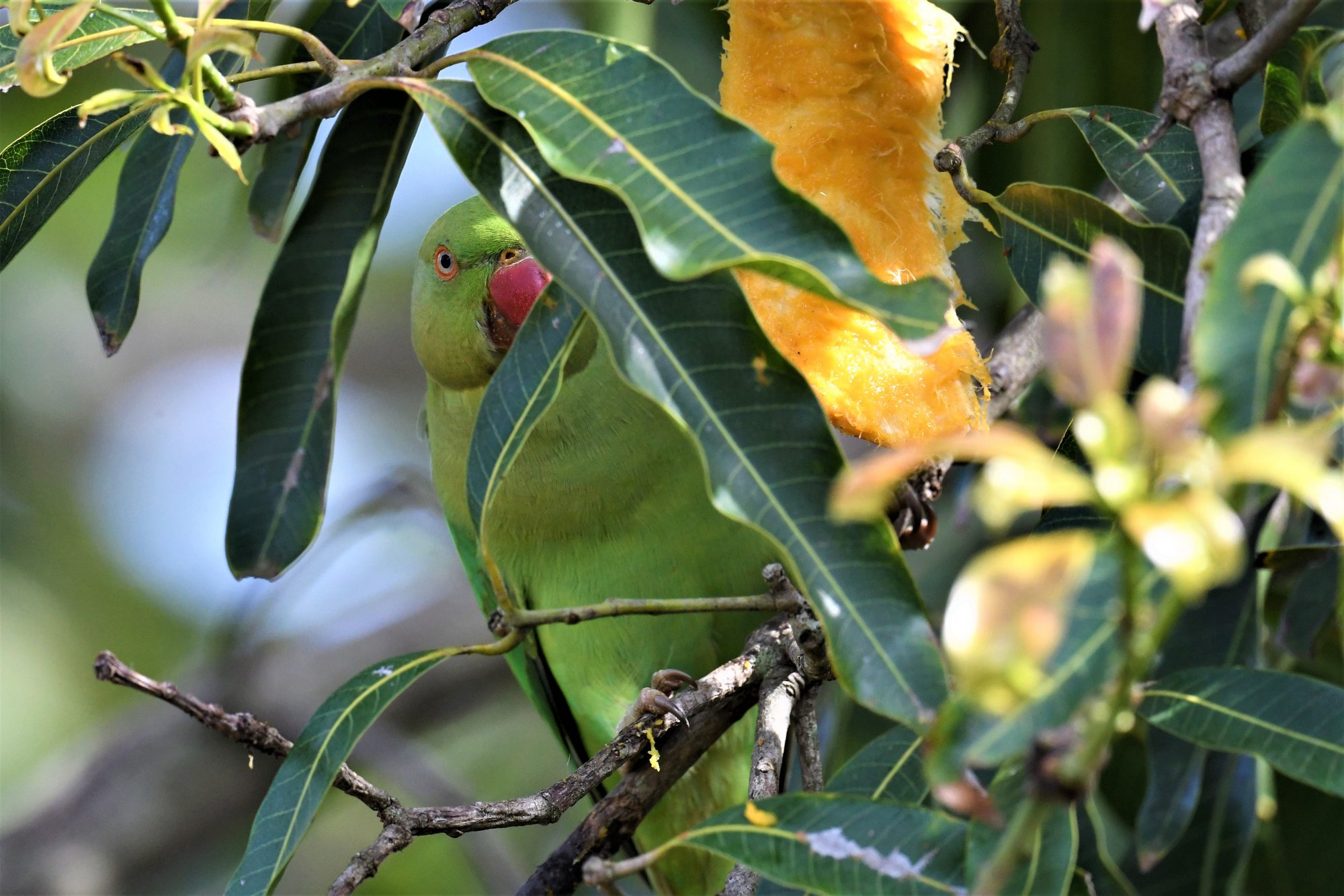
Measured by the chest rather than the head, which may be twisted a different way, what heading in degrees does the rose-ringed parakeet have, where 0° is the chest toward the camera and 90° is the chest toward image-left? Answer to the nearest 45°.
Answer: approximately 315°

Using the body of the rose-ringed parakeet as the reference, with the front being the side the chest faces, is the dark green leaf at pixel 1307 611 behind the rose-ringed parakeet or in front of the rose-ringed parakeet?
in front

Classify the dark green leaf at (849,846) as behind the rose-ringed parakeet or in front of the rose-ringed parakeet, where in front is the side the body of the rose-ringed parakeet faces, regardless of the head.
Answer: in front

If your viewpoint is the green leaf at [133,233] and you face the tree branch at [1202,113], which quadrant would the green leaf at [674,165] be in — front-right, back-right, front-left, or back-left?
front-right
